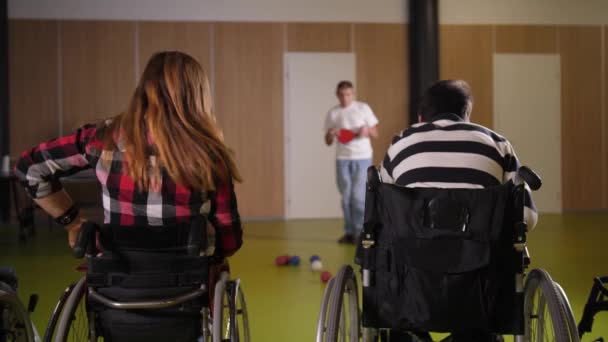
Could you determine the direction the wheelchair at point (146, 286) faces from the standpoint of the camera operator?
facing away from the viewer

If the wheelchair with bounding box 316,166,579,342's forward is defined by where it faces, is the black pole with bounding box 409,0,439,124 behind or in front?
in front

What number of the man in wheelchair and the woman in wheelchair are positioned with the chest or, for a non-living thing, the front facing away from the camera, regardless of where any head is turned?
2

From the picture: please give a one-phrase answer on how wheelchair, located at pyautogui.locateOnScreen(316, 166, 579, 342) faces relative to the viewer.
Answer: facing away from the viewer

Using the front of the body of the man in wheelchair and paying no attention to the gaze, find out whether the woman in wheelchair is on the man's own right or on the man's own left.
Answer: on the man's own left

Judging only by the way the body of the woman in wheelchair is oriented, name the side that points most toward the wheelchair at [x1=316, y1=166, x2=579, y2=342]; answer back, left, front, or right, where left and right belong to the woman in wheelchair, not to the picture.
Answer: right

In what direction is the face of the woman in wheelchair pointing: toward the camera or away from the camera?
away from the camera

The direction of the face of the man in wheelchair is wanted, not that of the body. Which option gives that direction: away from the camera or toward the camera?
away from the camera

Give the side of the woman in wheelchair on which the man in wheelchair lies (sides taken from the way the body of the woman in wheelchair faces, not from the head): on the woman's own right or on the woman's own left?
on the woman's own right

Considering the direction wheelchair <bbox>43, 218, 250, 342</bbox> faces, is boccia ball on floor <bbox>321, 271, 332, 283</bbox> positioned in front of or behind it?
in front

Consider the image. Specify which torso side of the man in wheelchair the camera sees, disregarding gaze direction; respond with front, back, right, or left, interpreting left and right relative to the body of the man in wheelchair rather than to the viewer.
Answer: back

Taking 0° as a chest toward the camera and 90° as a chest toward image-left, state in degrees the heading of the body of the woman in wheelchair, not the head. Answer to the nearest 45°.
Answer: approximately 180°
